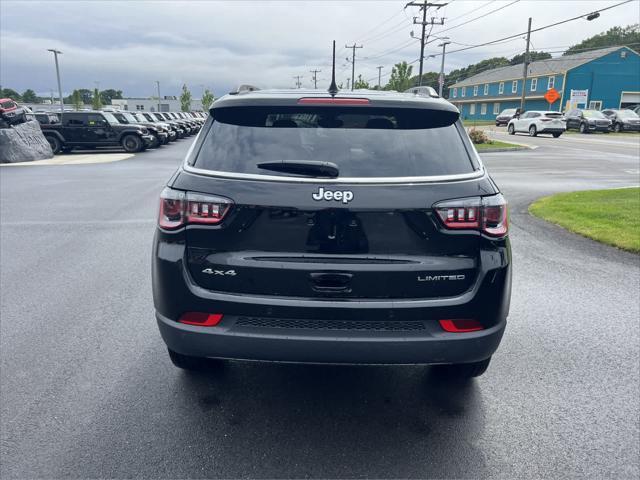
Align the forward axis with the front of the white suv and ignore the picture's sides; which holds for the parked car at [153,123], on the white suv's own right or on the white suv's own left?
on the white suv's own left

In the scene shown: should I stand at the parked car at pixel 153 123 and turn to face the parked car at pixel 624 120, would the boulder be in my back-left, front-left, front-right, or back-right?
back-right

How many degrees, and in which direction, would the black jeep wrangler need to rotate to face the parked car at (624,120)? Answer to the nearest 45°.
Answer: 0° — it already faces it

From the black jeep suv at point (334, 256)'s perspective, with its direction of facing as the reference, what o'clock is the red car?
The red car is roughly at 11 o'clock from the black jeep suv.

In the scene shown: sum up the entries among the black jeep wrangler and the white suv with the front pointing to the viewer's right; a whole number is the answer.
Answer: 1

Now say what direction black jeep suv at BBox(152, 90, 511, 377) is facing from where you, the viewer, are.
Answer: facing away from the viewer

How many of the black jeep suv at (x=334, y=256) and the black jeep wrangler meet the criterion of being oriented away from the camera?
1

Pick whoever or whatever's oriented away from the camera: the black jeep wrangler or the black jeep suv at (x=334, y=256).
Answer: the black jeep suv

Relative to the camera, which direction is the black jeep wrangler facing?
to the viewer's right

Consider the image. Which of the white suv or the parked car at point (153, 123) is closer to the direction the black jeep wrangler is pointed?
the white suv

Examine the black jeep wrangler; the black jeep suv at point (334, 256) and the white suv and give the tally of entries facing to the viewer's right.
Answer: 1

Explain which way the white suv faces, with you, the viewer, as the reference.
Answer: facing away from the viewer and to the left of the viewer

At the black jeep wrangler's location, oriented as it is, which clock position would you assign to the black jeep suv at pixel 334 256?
The black jeep suv is roughly at 3 o'clock from the black jeep wrangler.

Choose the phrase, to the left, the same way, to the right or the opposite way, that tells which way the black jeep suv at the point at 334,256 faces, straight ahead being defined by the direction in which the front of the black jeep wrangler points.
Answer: to the left

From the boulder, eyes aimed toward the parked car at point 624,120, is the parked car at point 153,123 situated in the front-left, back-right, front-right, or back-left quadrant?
front-left
